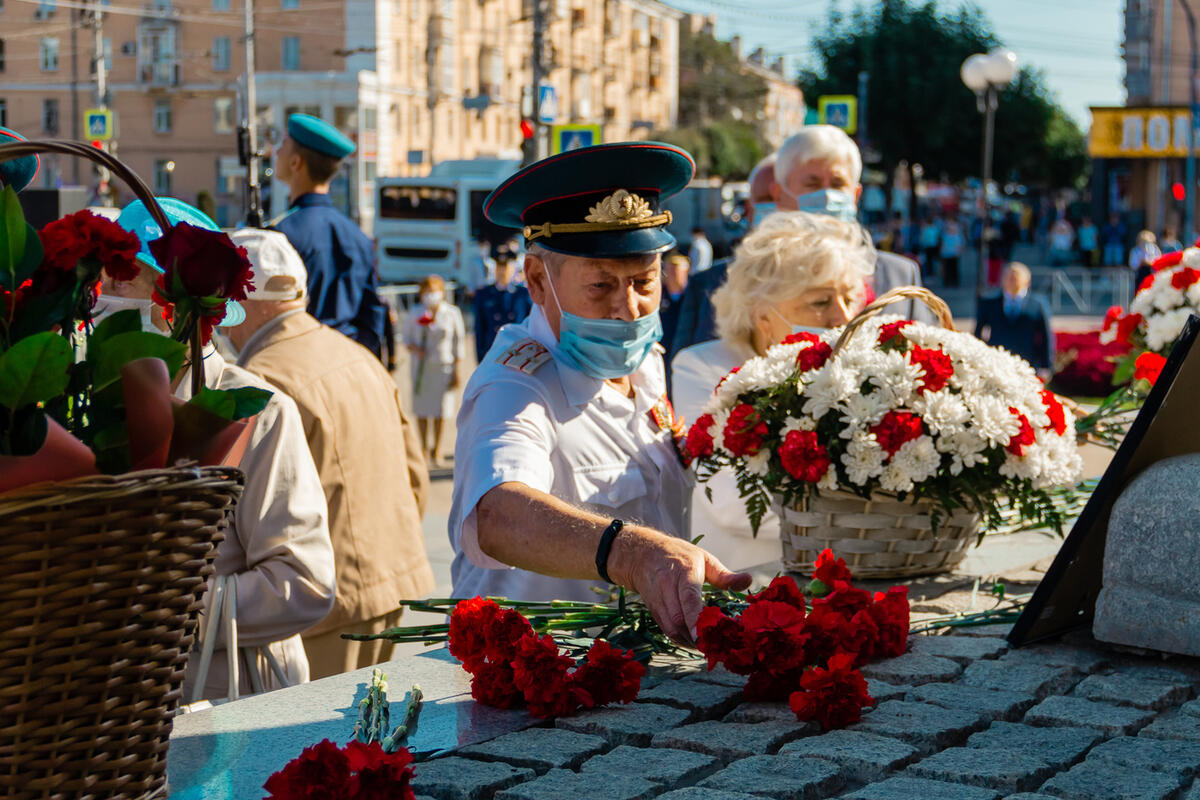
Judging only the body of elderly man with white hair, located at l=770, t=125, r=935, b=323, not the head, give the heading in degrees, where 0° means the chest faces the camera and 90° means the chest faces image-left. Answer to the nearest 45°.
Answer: approximately 315°

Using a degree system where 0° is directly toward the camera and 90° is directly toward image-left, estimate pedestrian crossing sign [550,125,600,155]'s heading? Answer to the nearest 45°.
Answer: approximately 0°

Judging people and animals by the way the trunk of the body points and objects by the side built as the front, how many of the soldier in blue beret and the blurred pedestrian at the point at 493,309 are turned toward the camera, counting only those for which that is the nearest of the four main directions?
1

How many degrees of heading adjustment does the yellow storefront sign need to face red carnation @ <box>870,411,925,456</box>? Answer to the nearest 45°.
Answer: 0° — it already faces it

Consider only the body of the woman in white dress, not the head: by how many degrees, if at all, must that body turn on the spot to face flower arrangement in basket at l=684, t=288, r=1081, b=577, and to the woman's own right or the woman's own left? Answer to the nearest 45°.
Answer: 0° — they already face it
